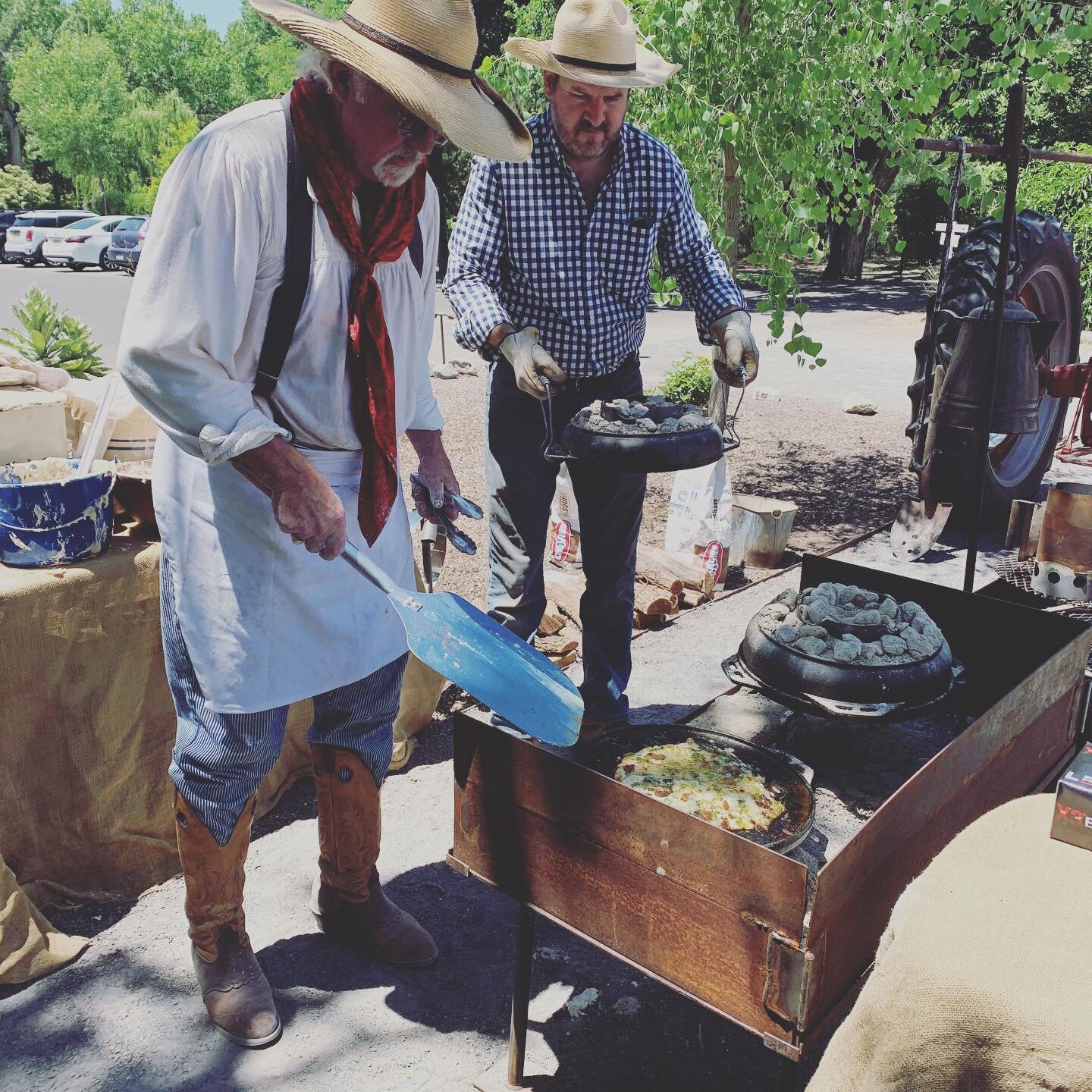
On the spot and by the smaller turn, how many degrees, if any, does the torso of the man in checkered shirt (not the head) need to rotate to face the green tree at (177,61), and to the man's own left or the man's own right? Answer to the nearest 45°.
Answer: approximately 180°

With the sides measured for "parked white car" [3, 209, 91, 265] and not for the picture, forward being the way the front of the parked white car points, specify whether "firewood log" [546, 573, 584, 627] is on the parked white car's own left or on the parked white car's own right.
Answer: on the parked white car's own right

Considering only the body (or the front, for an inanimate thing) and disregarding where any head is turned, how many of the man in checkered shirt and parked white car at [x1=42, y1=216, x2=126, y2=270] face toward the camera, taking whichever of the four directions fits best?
1

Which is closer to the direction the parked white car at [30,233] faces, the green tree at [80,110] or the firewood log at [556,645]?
the green tree

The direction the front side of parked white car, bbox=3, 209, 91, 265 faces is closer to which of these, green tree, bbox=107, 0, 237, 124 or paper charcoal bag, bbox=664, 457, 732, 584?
the green tree

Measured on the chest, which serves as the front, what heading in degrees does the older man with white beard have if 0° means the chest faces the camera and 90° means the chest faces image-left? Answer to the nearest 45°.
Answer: approximately 315°

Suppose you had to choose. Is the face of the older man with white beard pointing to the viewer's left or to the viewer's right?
to the viewer's right

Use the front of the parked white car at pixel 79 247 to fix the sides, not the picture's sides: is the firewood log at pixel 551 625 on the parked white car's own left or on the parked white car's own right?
on the parked white car's own right

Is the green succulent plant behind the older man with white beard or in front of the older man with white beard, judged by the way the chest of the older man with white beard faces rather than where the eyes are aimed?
behind
